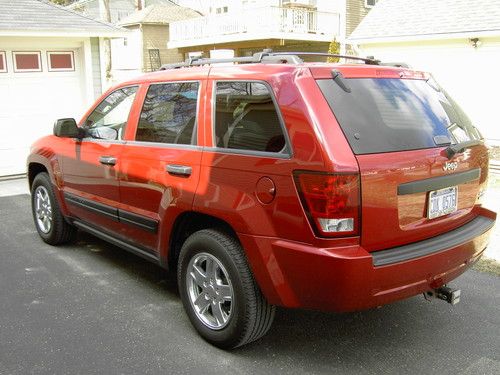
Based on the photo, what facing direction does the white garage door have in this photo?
toward the camera

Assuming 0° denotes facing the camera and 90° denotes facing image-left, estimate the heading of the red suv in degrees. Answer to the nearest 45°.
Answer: approximately 135°

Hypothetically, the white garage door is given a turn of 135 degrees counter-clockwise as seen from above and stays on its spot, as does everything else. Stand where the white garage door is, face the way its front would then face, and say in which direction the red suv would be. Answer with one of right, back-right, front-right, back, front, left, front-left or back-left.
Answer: back-right
